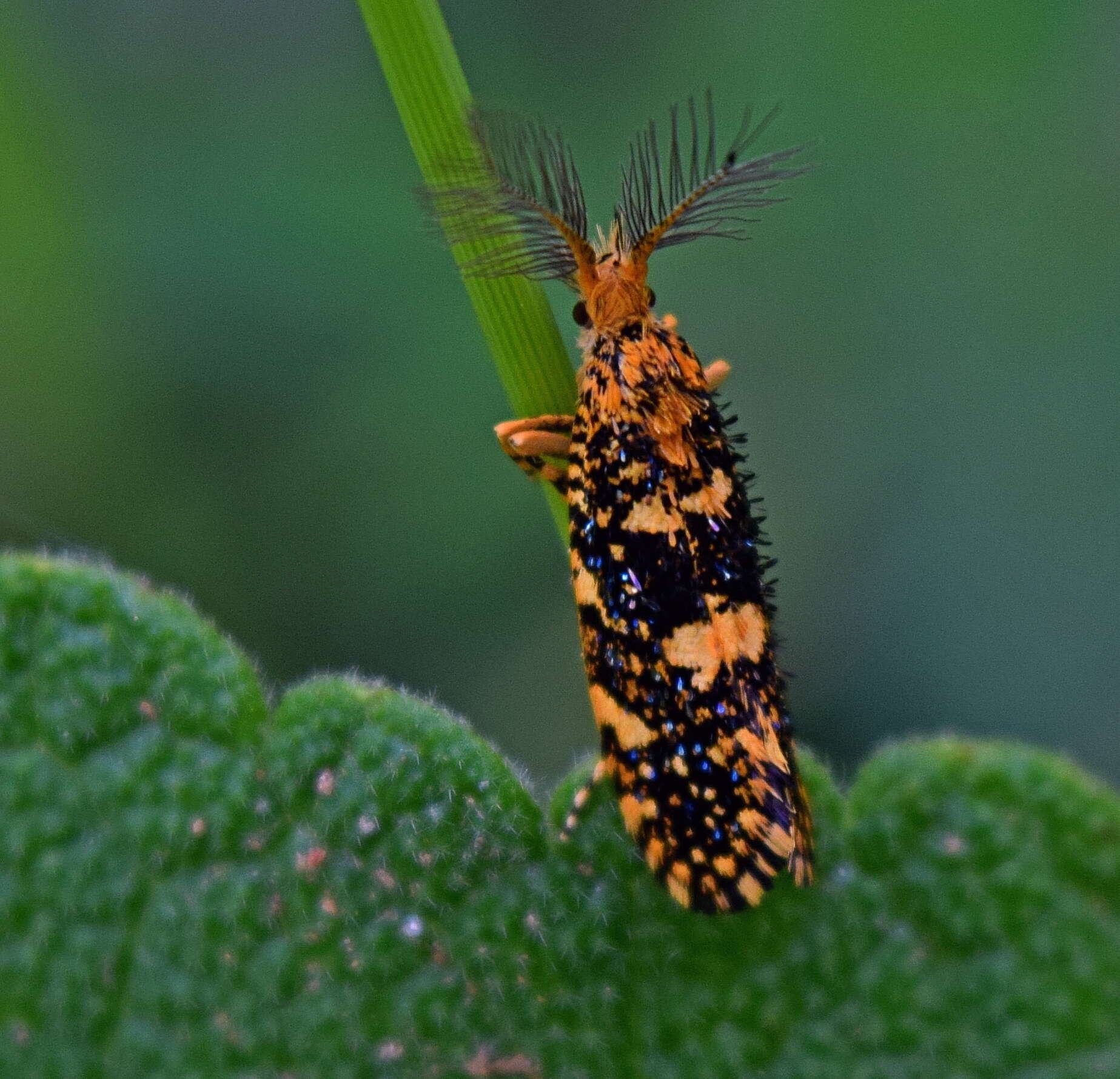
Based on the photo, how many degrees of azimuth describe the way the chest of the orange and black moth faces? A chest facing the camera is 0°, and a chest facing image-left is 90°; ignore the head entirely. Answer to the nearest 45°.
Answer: approximately 180°
